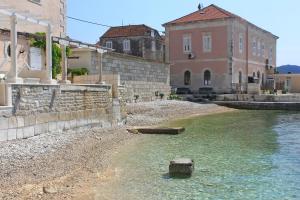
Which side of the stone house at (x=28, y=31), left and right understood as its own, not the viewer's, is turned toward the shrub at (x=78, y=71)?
left

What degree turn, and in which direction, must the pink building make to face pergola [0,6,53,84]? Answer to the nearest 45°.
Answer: approximately 45° to its right

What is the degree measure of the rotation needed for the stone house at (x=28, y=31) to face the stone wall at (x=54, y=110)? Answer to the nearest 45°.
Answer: approximately 45° to its right

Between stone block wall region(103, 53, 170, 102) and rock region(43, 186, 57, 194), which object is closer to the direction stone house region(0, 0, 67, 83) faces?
the rock
